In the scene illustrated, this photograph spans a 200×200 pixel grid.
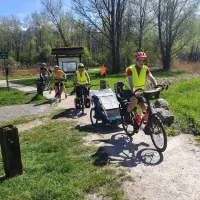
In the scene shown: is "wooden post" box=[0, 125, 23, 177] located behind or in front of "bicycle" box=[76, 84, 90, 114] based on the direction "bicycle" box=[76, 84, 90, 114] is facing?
in front

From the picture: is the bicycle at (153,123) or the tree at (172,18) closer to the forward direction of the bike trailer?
the bicycle

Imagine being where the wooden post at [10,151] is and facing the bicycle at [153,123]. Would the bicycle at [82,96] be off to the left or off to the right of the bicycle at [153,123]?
left

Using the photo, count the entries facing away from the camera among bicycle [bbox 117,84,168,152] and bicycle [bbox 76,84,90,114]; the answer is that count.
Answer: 0

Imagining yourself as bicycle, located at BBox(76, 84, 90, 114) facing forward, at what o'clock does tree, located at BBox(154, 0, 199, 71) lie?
The tree is roughly at 7 o'clock from the bicycle.

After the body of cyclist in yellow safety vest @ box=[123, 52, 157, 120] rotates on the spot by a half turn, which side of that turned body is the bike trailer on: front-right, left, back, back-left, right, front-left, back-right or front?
front

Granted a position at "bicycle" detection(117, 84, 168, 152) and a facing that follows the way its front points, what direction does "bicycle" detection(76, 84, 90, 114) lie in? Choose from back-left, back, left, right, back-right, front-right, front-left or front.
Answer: back

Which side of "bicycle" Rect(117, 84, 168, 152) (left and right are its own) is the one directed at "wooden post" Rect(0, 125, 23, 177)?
right

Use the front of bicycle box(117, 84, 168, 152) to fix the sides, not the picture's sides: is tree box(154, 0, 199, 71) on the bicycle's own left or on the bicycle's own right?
on the bicycle's own left

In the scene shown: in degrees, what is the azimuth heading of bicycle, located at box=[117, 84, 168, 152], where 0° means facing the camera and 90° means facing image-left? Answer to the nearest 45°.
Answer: approximately 315°

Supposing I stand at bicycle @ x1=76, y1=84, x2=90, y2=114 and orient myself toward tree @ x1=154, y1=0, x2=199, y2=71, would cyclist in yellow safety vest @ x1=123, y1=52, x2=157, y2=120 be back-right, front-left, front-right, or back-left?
back-right

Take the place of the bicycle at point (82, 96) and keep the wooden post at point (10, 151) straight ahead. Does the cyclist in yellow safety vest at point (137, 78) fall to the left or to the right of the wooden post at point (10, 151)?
left

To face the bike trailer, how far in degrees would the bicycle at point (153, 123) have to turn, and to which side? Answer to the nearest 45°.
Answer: approximately 180°

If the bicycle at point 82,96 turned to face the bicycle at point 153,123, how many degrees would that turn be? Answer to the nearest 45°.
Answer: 0° — it already faces it

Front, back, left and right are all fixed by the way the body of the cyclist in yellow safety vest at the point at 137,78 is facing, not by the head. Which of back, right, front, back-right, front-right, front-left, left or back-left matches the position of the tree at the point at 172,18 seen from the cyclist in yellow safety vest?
back-left
